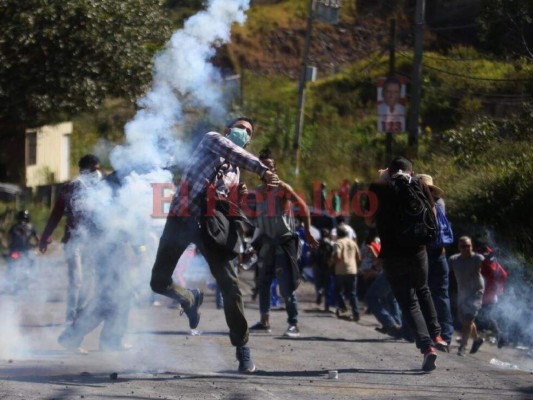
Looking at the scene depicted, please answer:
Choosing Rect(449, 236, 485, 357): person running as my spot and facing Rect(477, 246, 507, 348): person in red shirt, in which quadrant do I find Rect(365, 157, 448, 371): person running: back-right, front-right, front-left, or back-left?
back-right

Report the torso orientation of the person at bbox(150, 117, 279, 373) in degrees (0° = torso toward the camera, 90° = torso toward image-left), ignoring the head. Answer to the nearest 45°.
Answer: approximately 315°

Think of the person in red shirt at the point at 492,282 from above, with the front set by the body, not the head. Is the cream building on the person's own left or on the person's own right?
on the person's own right
